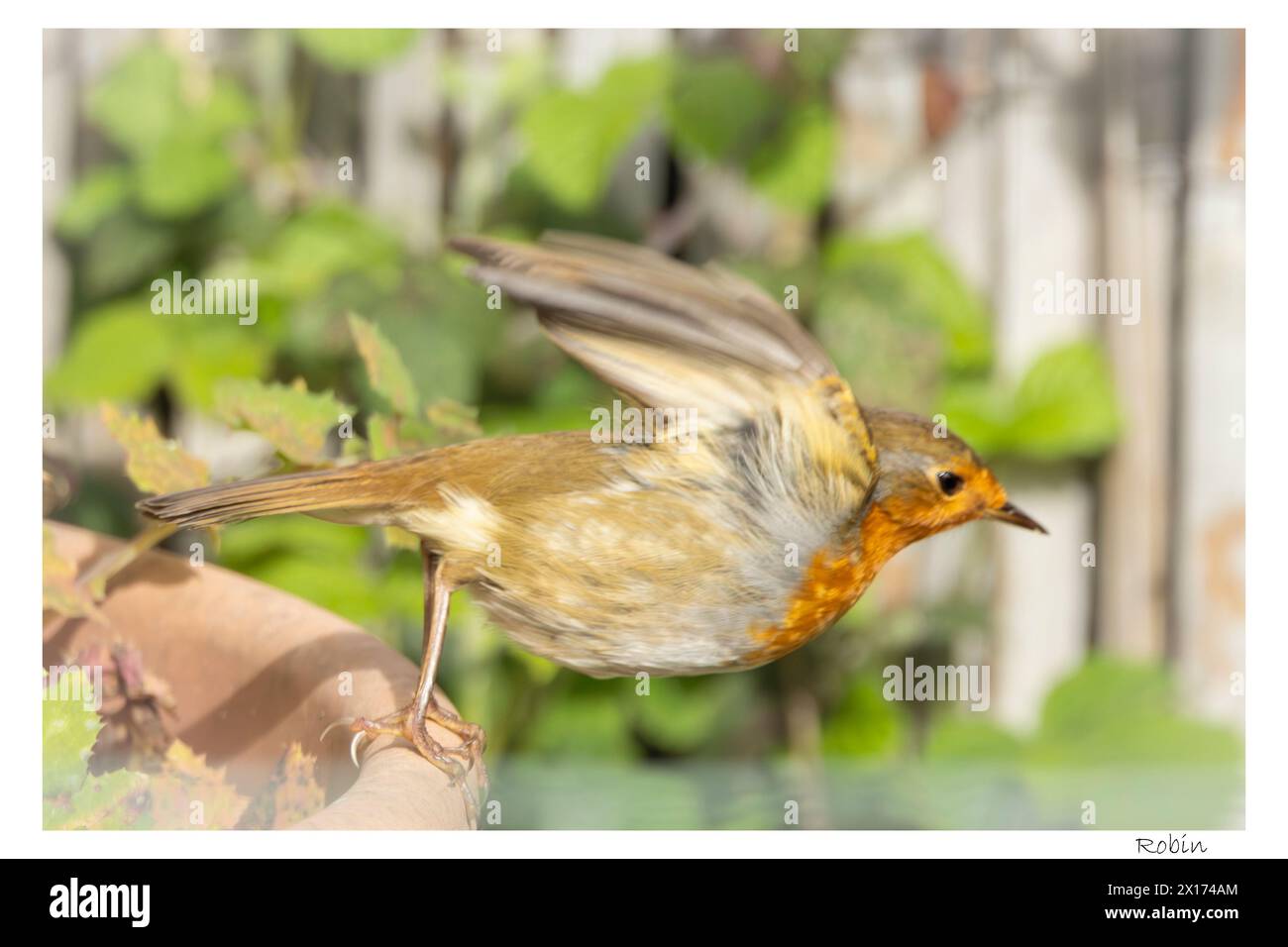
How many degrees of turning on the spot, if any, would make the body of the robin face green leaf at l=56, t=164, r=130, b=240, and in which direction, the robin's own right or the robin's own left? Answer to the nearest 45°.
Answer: approximately 135° to the robin's own left

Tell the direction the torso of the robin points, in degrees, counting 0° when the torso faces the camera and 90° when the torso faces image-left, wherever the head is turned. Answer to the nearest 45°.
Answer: approximately 270°

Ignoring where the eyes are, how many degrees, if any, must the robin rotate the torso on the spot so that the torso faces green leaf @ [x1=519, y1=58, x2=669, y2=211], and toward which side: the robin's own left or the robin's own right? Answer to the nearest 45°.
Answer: approximately 90° to the robin's own left
